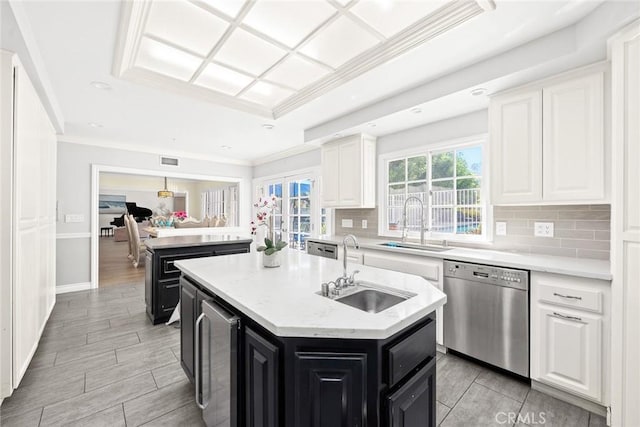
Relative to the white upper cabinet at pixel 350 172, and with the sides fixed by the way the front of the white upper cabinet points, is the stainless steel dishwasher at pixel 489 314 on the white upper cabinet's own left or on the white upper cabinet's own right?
on the white upper cabinet's own left

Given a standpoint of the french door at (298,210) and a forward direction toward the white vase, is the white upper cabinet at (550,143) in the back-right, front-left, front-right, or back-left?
front-left

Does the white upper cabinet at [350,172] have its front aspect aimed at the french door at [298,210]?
no

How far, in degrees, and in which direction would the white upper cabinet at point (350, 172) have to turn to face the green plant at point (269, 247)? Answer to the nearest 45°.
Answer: approximately 45° to its left

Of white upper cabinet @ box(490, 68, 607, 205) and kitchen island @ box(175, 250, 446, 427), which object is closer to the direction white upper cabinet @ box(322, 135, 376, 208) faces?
the kitchen island

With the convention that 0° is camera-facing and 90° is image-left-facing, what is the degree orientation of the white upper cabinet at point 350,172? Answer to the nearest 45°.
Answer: approximately 45°

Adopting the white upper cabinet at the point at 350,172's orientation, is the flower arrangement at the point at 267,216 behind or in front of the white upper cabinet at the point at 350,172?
in front

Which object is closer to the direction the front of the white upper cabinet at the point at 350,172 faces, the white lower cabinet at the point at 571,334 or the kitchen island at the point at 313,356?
the kitchen island

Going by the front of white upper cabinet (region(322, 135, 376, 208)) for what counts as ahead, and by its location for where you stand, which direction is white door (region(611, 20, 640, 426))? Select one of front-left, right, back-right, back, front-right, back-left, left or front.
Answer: left

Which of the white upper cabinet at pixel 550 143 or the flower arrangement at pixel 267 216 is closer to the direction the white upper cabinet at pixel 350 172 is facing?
the flower arrangement

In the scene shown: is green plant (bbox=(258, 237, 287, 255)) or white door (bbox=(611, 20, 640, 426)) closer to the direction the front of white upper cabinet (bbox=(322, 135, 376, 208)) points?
the green plant

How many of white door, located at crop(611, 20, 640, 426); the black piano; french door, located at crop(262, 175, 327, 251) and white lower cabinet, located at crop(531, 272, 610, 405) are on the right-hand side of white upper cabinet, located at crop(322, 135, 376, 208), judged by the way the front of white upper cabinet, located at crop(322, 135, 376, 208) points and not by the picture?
2

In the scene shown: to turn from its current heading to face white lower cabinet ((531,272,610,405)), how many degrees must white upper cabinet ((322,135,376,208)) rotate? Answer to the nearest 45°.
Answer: approximately 90° to its left

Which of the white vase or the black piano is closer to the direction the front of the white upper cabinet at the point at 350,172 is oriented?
the white vase

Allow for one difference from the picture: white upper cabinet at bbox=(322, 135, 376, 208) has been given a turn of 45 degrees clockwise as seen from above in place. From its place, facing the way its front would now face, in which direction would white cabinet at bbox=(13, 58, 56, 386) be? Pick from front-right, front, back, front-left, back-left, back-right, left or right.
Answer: front-left

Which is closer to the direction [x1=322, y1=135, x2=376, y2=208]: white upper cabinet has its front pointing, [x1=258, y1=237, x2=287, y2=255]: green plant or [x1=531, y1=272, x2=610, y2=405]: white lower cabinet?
the green plant

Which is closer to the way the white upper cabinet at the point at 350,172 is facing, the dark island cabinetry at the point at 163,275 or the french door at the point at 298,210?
the dark island cabinetry

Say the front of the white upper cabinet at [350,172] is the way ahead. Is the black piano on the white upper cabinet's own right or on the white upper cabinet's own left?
on the white upper cabinet's own right

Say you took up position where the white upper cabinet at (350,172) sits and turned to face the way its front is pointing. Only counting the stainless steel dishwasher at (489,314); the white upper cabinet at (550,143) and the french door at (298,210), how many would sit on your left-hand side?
2

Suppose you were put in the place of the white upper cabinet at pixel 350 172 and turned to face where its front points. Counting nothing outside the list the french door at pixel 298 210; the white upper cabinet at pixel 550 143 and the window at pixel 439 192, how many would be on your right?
1
